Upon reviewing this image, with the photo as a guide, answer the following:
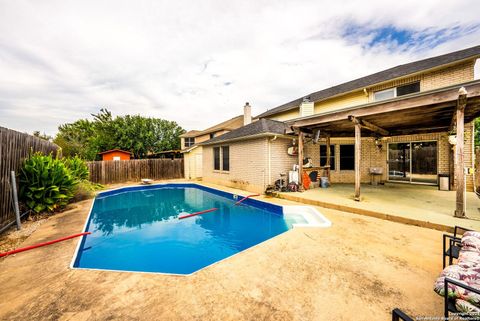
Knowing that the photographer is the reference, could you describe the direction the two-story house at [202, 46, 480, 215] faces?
facing away from the viewer and to the right of the viewer

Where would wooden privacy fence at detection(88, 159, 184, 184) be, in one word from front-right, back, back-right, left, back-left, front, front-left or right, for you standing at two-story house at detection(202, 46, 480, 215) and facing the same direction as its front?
back-left

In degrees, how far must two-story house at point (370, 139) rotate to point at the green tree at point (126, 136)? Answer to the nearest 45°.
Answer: approximately 135° to its left

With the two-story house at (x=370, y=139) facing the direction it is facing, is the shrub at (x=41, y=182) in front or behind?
behind

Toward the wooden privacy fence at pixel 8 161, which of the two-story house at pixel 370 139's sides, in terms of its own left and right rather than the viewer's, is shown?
back

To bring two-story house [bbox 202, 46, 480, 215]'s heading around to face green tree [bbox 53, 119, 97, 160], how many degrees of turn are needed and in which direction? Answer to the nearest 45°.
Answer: approximately 135° to its left

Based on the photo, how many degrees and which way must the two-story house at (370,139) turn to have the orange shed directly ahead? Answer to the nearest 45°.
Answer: approximately 135° to its left

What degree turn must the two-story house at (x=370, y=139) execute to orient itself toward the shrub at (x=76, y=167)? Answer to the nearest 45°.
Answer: approximately 180°
